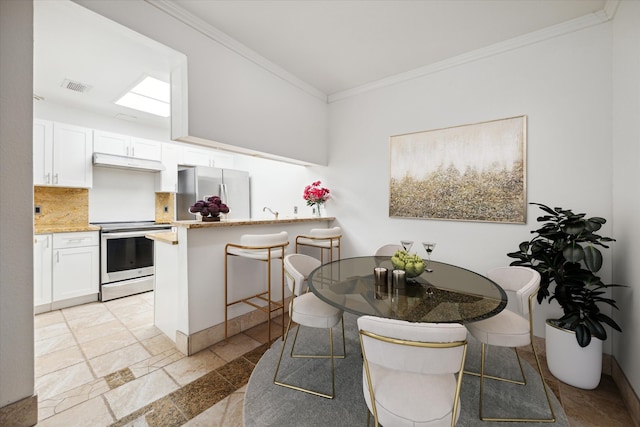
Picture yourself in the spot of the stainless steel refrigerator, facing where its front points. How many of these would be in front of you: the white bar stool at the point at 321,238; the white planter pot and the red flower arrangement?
3

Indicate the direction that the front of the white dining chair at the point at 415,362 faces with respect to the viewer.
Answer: facing away from the viewer

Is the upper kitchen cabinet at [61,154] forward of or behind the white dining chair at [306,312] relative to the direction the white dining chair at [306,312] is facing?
behind

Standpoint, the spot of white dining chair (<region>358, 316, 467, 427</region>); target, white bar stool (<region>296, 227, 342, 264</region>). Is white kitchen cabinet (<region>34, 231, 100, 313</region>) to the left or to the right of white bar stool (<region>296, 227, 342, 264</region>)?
left

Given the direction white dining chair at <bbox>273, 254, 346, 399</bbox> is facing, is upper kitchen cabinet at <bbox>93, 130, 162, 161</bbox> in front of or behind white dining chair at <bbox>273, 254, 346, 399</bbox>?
behind

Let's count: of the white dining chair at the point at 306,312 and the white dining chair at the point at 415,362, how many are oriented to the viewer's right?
1

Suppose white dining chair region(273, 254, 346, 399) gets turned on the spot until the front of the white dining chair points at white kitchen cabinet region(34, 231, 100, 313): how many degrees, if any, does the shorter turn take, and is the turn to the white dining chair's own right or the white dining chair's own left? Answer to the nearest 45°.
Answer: approximately 135° to the white dining chair's own left

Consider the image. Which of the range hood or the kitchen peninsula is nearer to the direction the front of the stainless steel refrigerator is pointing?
the kitchen peninsula

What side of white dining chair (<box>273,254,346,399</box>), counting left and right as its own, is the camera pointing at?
right

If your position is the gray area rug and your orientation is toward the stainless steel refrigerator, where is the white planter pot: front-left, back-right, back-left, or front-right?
back-right

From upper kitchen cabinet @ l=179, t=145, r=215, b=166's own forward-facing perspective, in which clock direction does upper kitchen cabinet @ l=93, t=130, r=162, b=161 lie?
upper kitchen cabinet @ l=93, t=130, r=162, b=161 is roughly at 4 o'clock from upper kitchen cabinet @ l=179, t=145, r=215, b=166.

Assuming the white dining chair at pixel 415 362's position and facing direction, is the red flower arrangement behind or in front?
in front
